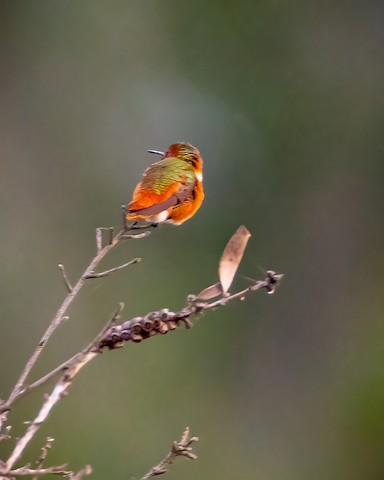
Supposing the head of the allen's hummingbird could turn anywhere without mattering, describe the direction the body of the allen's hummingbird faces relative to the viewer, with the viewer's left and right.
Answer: facing away from the viewer and to the right of the viewer
